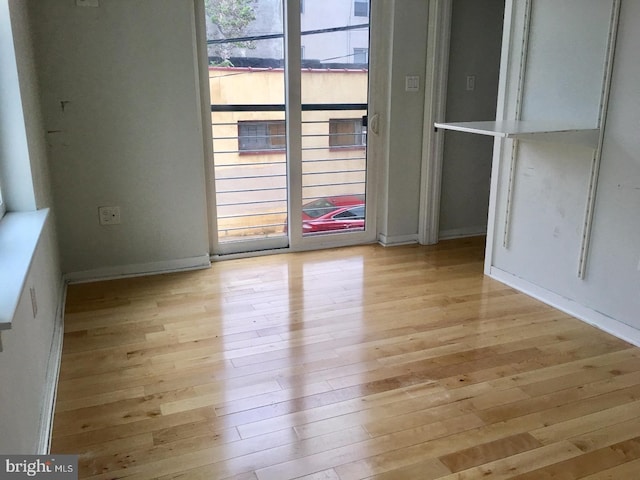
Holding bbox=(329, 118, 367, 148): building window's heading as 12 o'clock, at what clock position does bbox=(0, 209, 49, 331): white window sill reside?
The white window sill is roughly at 1 o'clock from the building window.

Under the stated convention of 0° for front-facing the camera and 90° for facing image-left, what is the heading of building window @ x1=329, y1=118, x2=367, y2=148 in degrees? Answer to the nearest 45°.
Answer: approximately 0°

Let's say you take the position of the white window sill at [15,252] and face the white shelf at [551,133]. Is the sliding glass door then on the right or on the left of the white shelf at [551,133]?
left

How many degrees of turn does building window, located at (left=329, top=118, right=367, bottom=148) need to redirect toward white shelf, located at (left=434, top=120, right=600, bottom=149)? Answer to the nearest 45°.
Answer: approximately 45° to its left
